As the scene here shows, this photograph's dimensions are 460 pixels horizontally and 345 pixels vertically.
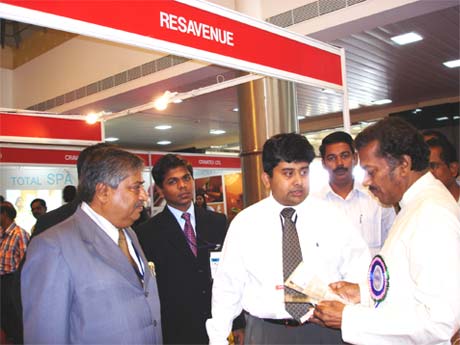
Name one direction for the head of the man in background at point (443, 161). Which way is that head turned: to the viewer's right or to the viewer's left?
to the viewer's left

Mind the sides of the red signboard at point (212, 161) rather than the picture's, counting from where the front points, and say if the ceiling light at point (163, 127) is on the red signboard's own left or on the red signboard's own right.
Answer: on the red signboard's own right

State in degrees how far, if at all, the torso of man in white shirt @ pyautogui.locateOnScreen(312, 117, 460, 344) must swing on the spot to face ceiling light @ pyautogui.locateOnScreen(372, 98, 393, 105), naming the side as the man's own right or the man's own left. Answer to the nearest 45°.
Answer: approximately 90° to the man's own right

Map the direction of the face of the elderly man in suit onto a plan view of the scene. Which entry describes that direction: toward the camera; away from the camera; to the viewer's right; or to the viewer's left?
to the viewer's right

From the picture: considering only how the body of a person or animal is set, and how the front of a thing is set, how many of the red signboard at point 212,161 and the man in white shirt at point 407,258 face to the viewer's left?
1

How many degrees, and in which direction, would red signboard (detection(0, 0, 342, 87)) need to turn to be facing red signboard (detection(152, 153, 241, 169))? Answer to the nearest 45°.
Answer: approximately 135° to its left

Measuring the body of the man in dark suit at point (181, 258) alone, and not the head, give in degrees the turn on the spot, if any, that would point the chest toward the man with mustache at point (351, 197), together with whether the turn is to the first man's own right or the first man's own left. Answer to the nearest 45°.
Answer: approximately 45° to the first man's own left
